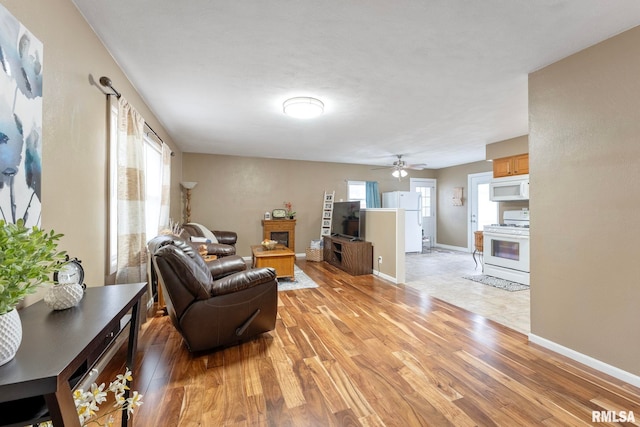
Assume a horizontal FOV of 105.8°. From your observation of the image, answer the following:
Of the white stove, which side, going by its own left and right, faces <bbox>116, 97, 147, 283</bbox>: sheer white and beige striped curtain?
front

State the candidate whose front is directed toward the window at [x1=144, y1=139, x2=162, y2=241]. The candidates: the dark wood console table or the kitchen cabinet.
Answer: the kitchen cabinet

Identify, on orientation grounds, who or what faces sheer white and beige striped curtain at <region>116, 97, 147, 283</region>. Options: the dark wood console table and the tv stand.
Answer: the tv stand

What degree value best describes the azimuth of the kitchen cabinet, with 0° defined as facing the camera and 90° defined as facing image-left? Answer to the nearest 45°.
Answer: approximately 45°

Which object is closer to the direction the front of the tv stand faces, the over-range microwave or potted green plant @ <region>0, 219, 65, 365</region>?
the potted green plant

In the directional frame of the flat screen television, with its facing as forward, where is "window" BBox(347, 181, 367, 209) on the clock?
The window is roughly at 5 o'clock from the flat screen television.

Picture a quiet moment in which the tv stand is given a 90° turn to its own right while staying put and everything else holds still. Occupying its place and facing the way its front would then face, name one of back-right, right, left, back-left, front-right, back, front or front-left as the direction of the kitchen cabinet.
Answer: back-right

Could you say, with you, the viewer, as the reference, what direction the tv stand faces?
facing the viewer and to the left of the viewer

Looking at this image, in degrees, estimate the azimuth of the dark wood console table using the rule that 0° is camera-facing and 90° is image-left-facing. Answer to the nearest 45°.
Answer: approximately 315°

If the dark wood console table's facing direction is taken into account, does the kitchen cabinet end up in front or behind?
in front

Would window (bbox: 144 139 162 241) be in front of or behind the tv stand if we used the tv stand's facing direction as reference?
in front

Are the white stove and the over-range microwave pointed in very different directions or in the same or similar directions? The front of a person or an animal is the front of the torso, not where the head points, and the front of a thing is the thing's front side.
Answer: same or similar directions
